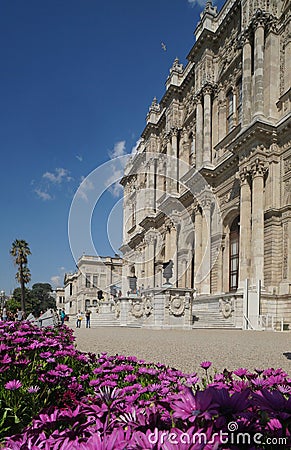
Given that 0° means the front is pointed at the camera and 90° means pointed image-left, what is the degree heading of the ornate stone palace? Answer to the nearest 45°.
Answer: approximately 45°
